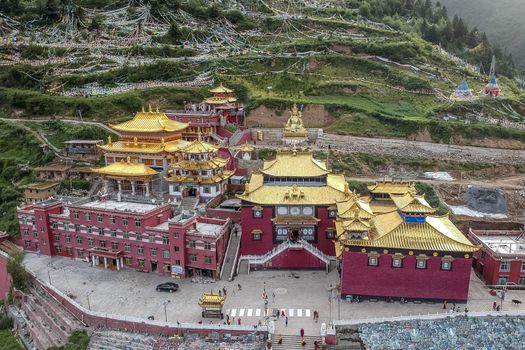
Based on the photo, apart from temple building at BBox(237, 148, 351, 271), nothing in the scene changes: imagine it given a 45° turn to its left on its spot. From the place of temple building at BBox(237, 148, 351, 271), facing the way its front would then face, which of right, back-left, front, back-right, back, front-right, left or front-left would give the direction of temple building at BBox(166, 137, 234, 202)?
back

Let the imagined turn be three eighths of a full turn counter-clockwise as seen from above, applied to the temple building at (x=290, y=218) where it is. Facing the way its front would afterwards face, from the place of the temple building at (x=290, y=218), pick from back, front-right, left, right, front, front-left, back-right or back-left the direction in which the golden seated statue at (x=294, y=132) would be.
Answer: front-left

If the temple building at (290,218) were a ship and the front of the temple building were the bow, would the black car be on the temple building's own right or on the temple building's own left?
on the temple building's own right

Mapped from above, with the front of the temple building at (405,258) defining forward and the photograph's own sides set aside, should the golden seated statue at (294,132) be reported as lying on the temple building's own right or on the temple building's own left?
on the temple building's own right

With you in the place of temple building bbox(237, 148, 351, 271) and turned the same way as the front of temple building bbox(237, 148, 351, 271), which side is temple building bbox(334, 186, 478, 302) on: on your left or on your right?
on your left

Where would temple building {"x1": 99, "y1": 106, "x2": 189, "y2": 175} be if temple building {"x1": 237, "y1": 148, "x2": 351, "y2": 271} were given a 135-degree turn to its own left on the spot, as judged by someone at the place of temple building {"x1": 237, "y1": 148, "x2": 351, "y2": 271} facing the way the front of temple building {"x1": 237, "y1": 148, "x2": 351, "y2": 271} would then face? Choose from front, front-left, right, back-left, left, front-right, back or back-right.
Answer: left
